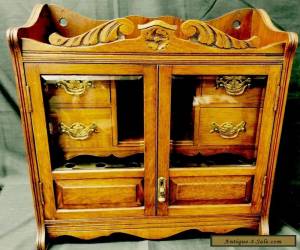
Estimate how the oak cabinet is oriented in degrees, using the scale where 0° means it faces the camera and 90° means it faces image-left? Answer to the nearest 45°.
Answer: approximately 0°
